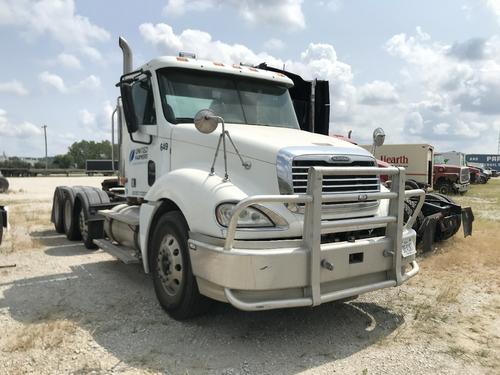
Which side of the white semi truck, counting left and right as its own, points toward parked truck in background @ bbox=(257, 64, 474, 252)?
left

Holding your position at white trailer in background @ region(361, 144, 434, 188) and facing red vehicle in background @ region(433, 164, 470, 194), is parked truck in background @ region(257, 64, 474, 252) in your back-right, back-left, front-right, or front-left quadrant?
back-right

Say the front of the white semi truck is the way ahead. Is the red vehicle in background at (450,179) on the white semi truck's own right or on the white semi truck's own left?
on the white semi truck's own left

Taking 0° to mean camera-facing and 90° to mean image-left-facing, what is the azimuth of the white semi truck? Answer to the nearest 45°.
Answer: approximately 315°
